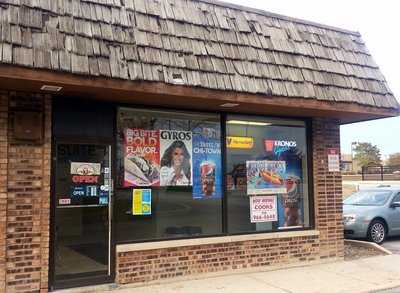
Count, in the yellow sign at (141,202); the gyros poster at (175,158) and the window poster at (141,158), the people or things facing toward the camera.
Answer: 3

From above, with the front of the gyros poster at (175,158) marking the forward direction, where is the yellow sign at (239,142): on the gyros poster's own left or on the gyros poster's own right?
on the gyros poster's own left

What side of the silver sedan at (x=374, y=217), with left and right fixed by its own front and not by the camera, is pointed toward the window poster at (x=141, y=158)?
front

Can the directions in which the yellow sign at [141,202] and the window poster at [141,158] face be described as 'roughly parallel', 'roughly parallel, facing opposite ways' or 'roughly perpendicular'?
roughly parallel

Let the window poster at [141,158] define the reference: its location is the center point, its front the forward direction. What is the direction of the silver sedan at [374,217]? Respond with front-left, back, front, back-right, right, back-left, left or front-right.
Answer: back-left

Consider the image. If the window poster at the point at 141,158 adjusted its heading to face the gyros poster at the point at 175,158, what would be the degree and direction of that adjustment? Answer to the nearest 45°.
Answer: approximately 135° to its left

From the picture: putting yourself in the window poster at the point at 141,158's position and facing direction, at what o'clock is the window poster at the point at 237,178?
the window poster at the point at 237,178 is roughly at 8 o'clock from the window poster at the point at 141,158.

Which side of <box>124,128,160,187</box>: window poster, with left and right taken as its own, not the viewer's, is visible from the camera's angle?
front

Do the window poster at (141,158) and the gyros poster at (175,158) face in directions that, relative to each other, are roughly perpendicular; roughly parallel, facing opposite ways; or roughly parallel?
roughly parallel

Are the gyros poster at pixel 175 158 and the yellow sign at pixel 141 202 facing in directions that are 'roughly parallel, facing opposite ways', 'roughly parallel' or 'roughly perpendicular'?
roughly parallel

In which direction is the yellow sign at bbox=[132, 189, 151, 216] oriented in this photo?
toward the camera

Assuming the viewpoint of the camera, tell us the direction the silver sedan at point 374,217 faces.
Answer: facing the viewer and to the left of the viewer
